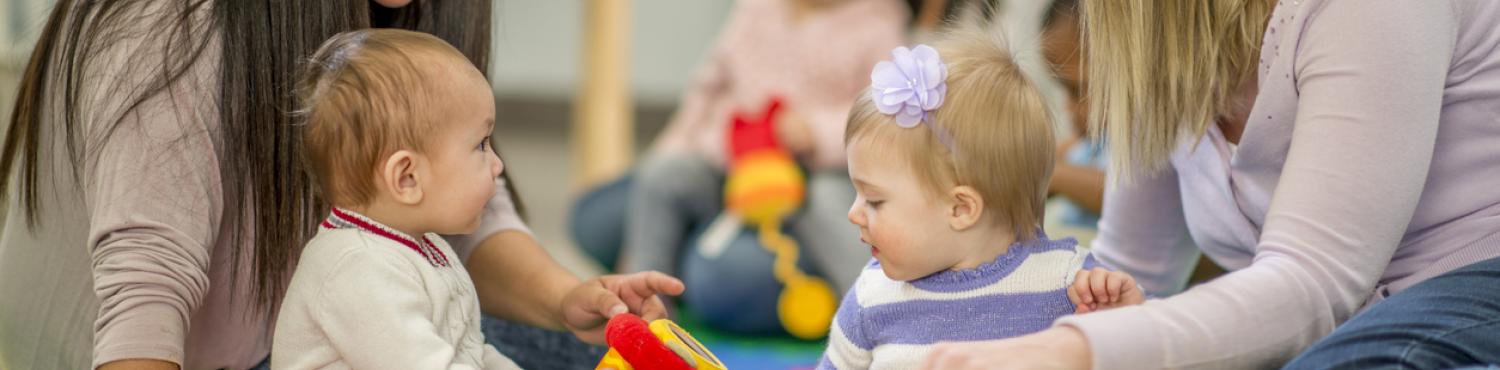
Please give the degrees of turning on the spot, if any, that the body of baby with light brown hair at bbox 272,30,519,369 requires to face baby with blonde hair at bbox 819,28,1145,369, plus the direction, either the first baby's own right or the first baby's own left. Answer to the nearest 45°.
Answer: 0° — they already face them

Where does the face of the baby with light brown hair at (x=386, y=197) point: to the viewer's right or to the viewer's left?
to the viewer's right

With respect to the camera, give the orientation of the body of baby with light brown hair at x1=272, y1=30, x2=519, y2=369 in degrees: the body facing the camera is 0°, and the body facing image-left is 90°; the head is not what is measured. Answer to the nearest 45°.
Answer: approximately 270°
